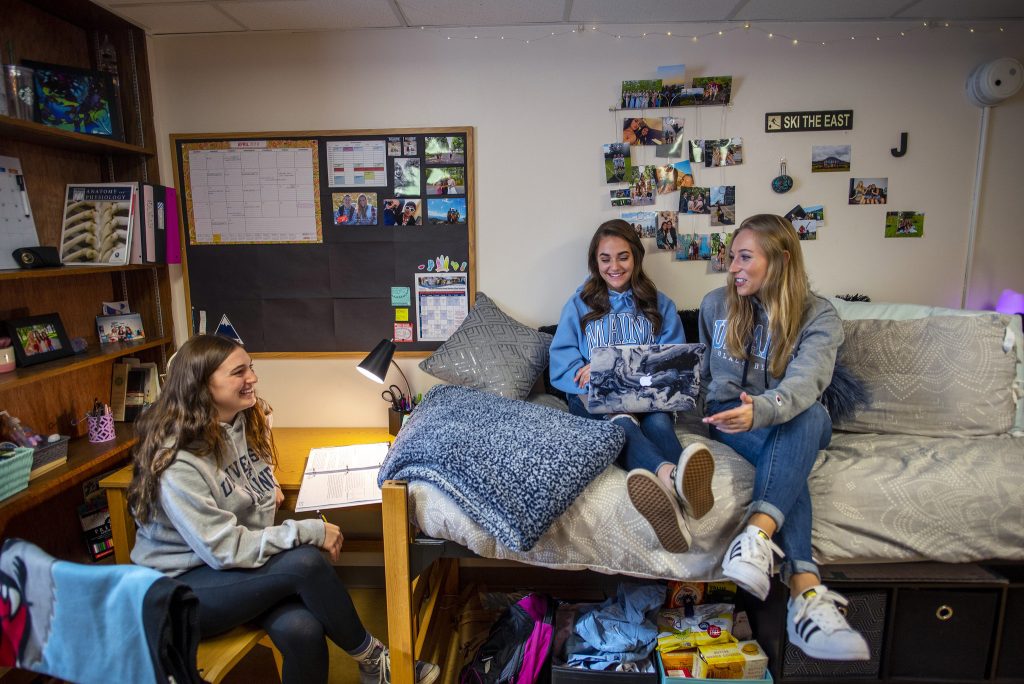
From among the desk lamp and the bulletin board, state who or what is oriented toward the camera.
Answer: the bulletin board

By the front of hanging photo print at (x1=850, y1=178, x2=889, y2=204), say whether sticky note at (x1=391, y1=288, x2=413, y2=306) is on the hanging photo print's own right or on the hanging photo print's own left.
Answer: on the hanging photo print's own right

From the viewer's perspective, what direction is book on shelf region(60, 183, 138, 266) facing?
toward the camera

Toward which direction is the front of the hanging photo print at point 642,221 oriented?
toward the camera

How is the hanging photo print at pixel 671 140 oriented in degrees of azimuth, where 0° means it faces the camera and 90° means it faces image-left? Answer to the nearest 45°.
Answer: approximately 0°

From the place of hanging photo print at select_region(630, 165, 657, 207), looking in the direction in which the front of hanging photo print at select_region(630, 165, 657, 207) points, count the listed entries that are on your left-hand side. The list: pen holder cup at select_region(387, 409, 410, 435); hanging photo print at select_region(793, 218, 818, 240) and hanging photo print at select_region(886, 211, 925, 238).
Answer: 2

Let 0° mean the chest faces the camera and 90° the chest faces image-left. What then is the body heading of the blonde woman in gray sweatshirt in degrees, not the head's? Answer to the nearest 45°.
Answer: approximately 45°

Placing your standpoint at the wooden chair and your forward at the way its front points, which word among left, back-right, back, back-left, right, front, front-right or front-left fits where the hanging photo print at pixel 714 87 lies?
front-left

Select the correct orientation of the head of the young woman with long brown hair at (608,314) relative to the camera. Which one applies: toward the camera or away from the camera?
toward the camera

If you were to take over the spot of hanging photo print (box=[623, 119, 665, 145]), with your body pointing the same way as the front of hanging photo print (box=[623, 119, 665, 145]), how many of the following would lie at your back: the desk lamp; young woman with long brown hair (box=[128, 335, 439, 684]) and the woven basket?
0

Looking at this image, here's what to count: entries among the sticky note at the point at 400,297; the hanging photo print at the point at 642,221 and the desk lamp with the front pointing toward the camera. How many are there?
2

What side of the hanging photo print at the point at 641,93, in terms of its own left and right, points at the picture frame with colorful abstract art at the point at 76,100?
right

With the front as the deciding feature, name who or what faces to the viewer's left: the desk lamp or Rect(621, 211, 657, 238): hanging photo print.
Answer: the desk lamp

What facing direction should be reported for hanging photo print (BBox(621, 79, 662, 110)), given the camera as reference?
facing the viewer

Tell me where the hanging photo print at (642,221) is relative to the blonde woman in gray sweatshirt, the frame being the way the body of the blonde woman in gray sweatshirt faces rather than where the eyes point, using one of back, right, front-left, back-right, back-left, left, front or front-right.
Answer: right

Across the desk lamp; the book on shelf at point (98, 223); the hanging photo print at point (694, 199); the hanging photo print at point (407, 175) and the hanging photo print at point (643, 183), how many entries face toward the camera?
4

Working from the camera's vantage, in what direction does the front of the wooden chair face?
facing the viewer and to the right of the viewer
